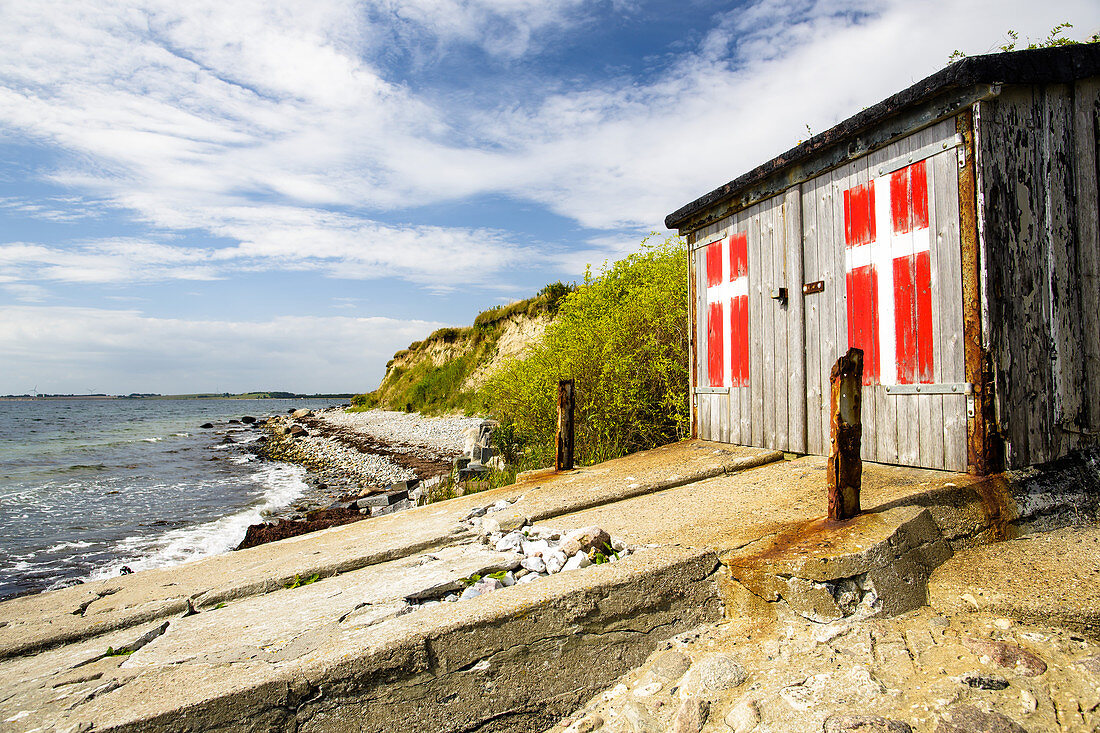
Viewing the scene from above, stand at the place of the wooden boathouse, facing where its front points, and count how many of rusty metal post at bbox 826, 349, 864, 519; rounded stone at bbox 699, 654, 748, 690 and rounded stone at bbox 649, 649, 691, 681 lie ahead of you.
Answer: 3

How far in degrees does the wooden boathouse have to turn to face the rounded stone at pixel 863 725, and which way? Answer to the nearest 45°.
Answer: approximately 45° to its left

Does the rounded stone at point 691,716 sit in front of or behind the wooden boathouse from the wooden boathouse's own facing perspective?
in front

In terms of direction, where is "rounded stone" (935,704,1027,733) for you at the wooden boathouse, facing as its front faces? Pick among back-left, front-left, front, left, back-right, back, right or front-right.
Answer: front-left

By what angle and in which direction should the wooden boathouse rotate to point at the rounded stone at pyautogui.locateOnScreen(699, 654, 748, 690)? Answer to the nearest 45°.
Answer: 0° — it already faces it

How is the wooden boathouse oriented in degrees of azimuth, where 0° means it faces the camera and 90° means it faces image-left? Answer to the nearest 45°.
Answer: approximately 45°

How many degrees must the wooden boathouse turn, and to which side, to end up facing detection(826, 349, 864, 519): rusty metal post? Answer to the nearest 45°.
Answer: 0° — it already faces it

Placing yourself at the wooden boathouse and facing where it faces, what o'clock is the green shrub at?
The green shrub is roughly at 3 o'clock from the wooden boathouse.

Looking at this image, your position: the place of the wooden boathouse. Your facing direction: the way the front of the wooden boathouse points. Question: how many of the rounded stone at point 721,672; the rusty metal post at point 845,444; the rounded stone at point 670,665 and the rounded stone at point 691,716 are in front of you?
4

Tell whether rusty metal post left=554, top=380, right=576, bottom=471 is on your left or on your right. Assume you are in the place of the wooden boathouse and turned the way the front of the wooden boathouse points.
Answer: on your right

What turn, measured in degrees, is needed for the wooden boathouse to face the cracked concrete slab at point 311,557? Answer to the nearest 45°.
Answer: approximately 45° to its right

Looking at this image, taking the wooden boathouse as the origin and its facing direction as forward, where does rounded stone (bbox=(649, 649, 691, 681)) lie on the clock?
The rounded stone is roughly at 12 o'clock from the wooden boathouse.
